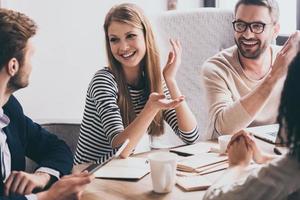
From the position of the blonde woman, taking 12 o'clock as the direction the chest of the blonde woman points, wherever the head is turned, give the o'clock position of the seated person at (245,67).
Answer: The seated person is roughly at 10 o'clock from the blonde woman.

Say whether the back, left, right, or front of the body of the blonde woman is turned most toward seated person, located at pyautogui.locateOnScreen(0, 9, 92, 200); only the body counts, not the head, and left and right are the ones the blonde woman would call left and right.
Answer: right

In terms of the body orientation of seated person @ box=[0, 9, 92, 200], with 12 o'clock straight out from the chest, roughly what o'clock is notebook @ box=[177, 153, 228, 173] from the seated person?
The notebook is roughly at 11 o'clock from the seated person.

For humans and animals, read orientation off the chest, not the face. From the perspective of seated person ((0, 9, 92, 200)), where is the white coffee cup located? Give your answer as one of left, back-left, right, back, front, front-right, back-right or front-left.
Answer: front-left

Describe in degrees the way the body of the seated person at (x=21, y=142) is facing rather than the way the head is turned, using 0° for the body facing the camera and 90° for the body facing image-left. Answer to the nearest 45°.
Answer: approximately 315°

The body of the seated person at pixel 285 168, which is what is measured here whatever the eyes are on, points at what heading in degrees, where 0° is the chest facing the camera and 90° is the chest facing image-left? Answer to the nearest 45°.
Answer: approximately 135°

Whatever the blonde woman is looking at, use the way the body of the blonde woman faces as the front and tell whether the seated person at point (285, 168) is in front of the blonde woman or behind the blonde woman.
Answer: in front

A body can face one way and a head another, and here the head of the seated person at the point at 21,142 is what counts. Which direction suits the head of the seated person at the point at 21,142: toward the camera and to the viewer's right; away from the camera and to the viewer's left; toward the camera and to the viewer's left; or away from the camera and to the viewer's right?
away from the camera and to the viewer's right

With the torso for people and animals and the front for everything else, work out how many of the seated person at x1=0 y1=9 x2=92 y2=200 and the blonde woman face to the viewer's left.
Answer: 0

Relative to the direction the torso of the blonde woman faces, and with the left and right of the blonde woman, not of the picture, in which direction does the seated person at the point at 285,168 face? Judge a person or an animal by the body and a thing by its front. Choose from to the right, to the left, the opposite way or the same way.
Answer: the opposite way
